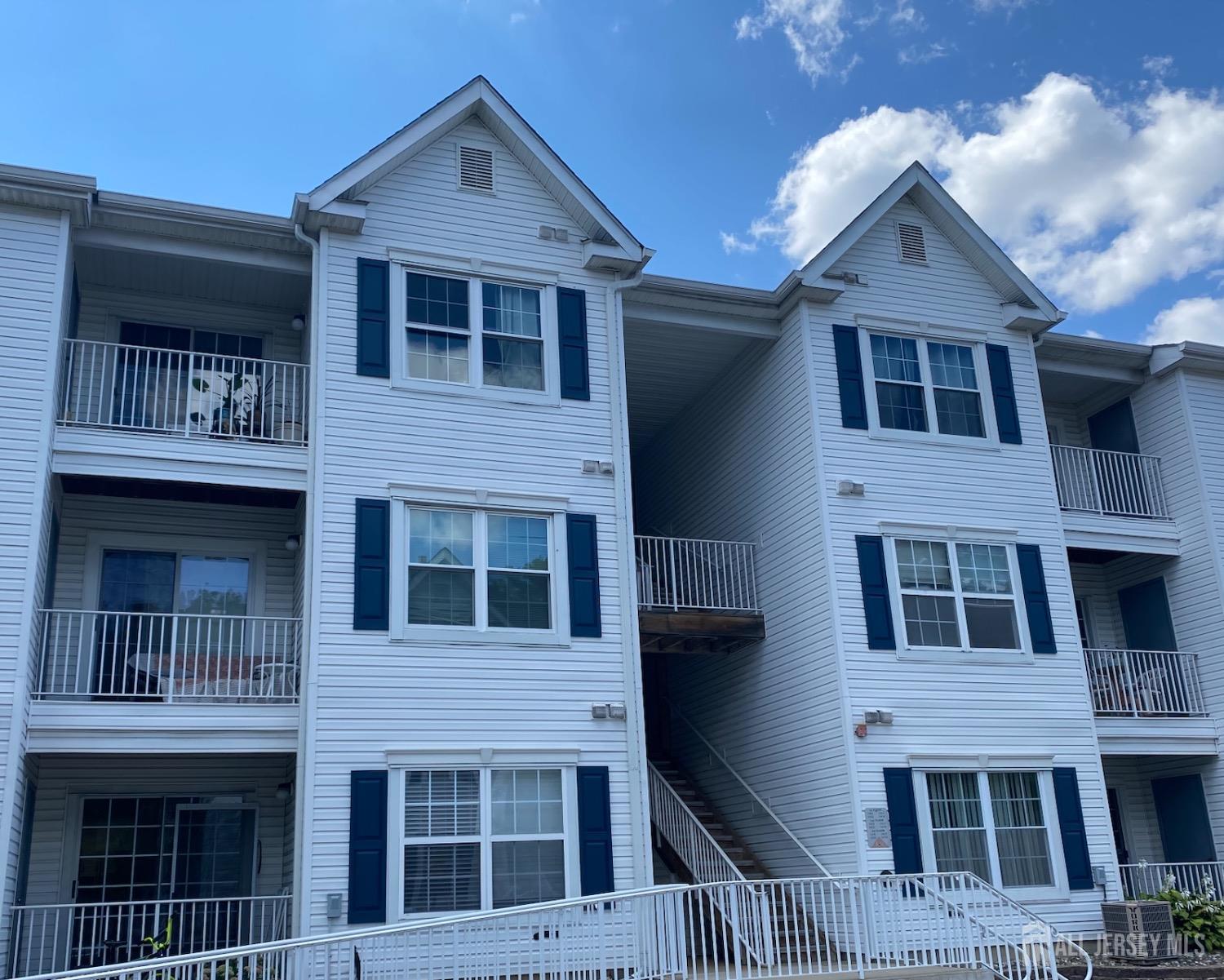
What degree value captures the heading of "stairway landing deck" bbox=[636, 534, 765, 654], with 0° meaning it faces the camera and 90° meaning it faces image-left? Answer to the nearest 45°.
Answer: approximately 0°

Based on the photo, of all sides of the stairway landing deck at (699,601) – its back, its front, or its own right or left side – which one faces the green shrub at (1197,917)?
left

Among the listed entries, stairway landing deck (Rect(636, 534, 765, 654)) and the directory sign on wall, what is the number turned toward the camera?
2

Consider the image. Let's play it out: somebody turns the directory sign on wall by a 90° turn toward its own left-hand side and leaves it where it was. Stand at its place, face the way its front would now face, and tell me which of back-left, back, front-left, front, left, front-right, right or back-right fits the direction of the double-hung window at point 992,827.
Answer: front-left

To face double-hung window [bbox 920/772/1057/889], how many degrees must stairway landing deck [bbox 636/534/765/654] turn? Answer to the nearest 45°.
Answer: approximately 90° to its left

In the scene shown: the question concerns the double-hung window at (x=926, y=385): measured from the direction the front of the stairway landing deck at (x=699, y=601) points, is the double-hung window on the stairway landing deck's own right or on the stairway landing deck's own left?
on the stairway landing deck's own left
